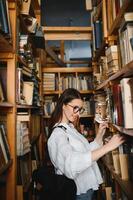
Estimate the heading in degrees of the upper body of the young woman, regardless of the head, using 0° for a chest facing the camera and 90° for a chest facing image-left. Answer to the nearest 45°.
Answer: approximately 270°
